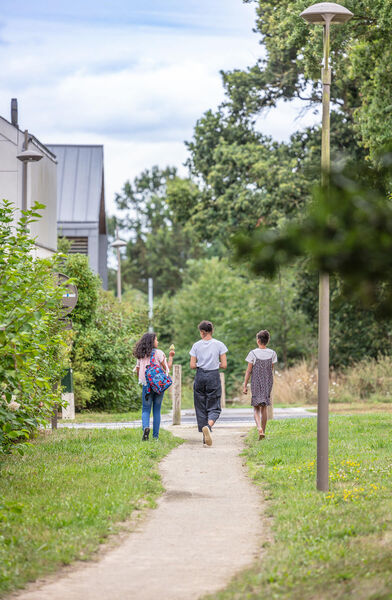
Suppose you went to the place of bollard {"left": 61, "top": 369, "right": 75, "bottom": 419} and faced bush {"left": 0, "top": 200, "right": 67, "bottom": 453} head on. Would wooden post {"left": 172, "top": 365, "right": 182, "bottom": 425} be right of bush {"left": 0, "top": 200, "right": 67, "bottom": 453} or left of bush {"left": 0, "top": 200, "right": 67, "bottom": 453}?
left

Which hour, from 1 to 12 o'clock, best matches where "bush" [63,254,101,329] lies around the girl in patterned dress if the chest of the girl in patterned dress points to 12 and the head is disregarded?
The bush is roughly at 11 o'clock from the girl in patterned dress.

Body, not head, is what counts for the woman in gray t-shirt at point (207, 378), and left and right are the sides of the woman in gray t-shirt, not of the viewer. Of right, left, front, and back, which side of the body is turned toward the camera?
back

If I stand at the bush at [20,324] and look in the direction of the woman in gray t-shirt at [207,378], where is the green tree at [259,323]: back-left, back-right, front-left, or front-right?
front-left

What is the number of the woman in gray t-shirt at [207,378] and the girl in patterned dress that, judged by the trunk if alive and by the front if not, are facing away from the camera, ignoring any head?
2

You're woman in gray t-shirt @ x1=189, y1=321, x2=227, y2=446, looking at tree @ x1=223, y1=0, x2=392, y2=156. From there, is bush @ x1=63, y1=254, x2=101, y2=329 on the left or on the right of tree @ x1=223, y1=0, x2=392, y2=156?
left

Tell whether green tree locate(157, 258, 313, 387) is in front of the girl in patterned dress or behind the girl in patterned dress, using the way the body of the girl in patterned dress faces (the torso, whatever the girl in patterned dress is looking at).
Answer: in front

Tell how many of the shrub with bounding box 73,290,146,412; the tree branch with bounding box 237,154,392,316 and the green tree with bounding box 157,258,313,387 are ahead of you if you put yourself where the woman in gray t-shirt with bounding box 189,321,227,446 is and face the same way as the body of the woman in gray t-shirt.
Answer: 2

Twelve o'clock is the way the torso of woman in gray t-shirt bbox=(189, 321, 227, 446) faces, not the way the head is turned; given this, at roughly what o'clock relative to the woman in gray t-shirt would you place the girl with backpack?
The girl with backpack is roughly at 8 o'clock from the woman in gray t-shirt.

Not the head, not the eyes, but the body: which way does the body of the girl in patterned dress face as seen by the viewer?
away from the camera

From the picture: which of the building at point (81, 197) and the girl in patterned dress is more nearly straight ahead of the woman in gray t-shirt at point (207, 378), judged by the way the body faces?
the building

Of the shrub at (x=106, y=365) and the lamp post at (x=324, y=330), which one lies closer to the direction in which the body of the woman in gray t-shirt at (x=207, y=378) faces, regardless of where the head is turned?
the shrub

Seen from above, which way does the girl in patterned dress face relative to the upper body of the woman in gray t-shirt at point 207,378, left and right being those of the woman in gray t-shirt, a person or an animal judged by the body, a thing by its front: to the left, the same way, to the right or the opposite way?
the same way
